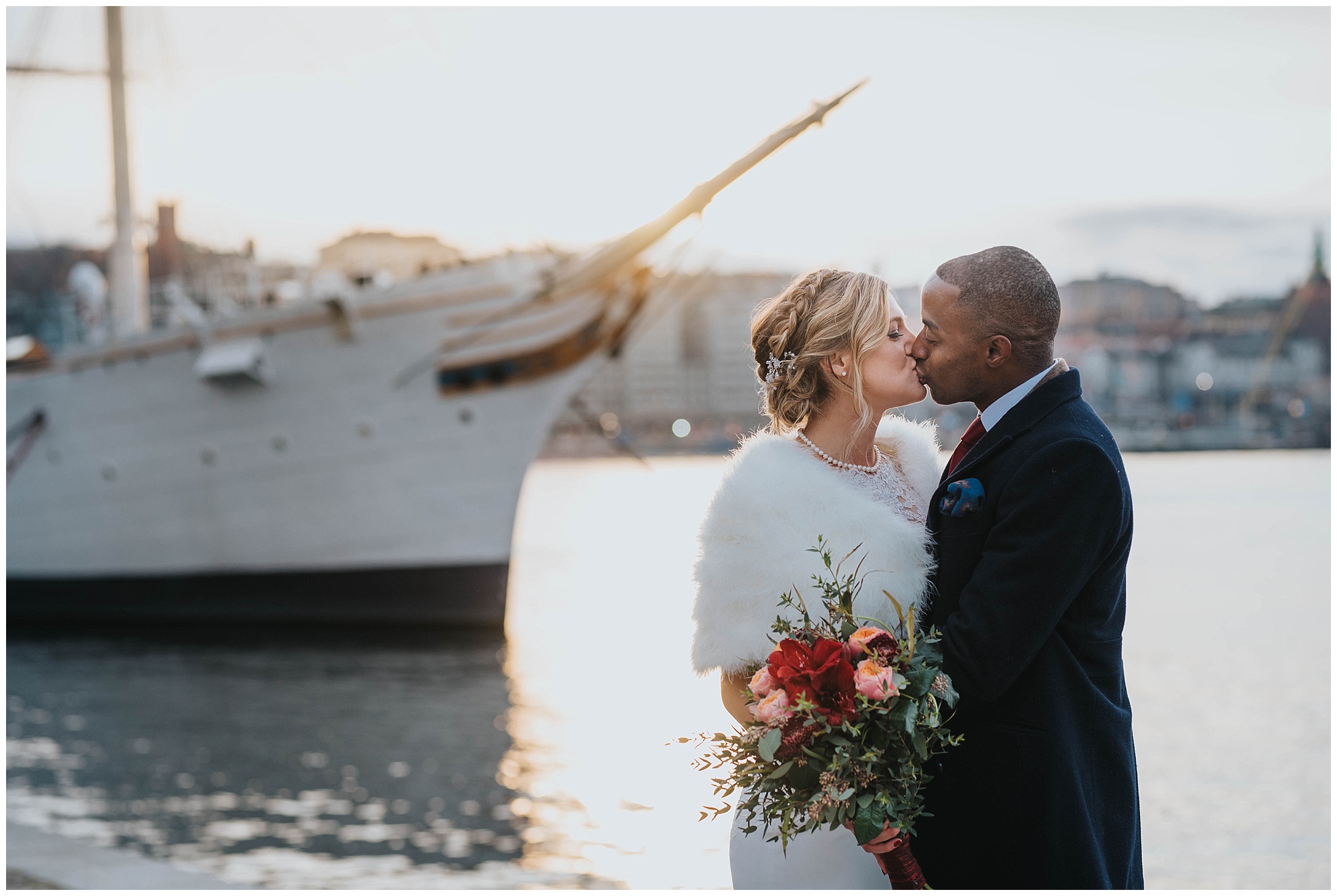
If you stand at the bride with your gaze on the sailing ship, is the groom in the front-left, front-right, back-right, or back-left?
back-right

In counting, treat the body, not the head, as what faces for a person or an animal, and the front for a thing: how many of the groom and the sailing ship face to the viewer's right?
1

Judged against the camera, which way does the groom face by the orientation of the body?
to the viewer's left

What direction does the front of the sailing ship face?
to the viewer's right

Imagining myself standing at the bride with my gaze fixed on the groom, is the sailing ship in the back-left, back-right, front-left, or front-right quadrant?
back-left

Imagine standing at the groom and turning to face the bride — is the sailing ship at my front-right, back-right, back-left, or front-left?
front-right

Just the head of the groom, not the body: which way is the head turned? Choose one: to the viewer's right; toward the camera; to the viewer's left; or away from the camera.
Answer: to the viewer's left

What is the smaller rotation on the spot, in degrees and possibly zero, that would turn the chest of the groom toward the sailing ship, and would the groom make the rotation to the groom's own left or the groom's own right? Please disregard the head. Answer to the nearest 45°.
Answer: approximately 45° to the groom's own right

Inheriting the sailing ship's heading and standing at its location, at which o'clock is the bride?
The bride is roughly at 3 o'clock from the sailing ship.

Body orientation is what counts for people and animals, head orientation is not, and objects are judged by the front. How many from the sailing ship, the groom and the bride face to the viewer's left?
1

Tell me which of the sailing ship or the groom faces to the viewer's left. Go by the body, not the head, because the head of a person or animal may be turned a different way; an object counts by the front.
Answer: the groom

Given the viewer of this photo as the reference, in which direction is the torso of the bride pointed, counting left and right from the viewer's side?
facing the viewer and to the right of the viewer
